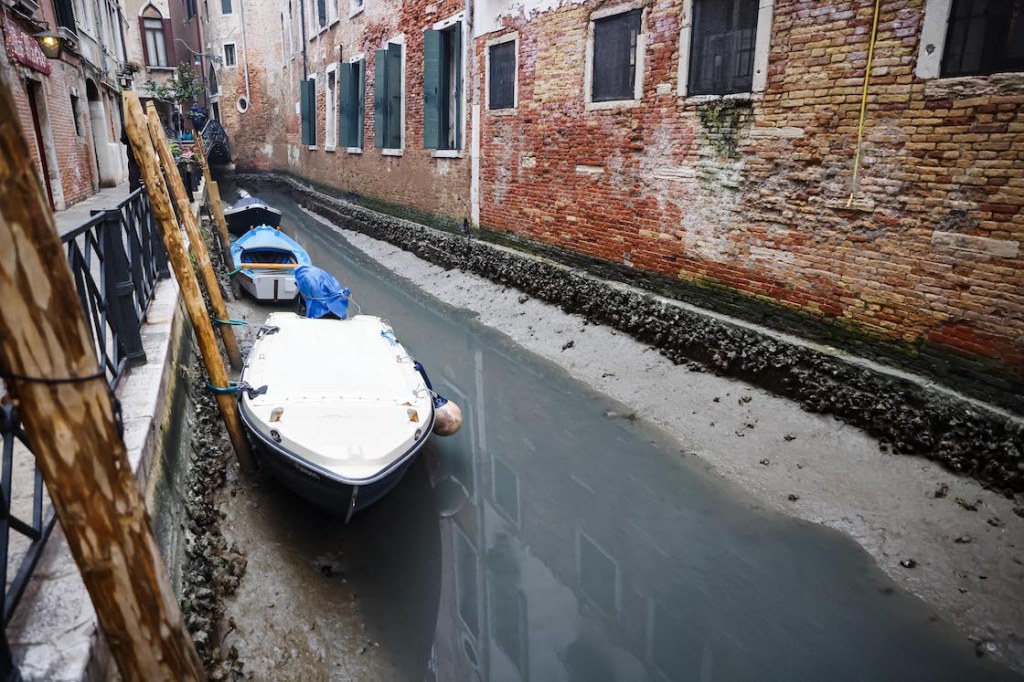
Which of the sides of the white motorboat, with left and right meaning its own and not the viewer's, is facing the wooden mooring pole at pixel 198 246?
back

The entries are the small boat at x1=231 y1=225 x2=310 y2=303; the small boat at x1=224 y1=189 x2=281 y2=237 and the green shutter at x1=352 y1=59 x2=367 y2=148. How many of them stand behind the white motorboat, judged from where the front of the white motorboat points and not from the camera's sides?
3

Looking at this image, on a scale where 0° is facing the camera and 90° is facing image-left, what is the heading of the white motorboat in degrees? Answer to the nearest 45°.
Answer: approximately 0°

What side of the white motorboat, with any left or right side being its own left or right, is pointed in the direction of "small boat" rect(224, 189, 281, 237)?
back

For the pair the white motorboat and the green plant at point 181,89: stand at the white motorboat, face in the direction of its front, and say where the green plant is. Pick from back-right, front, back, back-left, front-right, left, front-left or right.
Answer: back

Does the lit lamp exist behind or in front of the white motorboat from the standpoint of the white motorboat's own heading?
behind

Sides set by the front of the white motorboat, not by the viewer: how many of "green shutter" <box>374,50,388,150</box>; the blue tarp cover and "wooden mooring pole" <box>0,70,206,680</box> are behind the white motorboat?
2

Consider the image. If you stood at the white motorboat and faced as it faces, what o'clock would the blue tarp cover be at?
The blue tarp cover is roughly at 6 o'clock from the white motorboat.

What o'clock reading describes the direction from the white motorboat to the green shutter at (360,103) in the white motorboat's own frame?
The green shutter is roughly at 6 o'clock from the white motorboat.

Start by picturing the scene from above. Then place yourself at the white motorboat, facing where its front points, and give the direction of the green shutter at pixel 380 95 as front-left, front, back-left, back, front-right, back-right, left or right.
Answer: back

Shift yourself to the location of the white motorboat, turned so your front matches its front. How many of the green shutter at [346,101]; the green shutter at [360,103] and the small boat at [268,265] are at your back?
3
